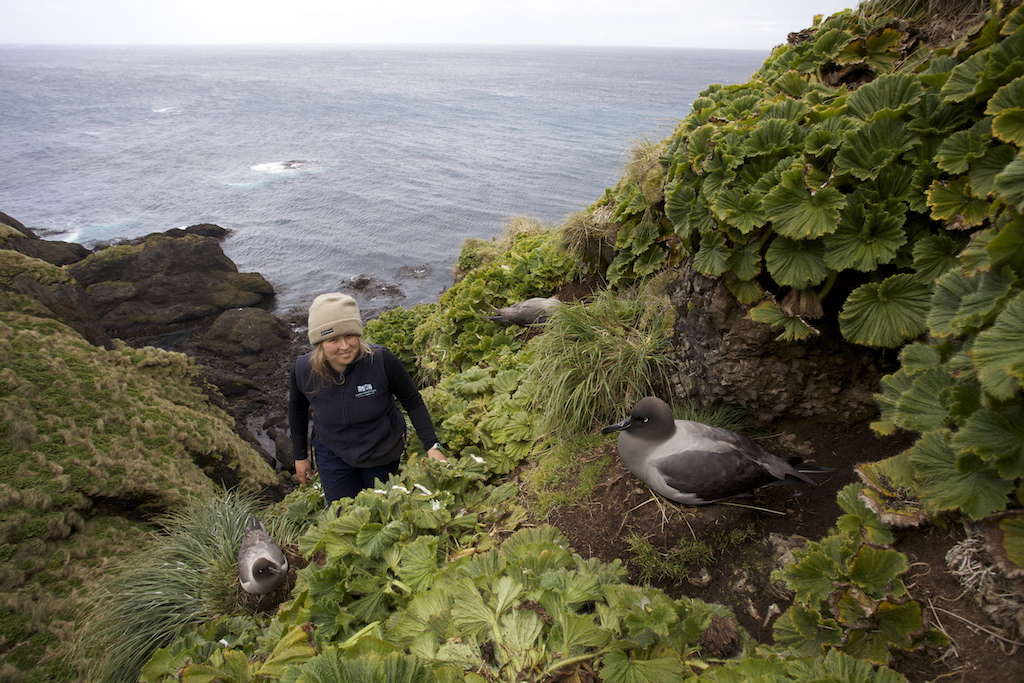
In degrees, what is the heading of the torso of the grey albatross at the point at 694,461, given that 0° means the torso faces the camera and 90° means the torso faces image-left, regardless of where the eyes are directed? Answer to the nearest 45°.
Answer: approximately 90°

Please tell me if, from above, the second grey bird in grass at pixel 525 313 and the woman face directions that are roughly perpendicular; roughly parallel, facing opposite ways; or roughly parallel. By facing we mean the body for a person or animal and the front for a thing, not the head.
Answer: roughly perpendicular

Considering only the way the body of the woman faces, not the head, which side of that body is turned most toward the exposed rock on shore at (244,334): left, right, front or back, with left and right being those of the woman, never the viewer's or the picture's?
back

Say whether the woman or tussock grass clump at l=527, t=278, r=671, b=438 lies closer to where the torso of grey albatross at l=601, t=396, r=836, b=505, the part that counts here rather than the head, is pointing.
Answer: the woman
